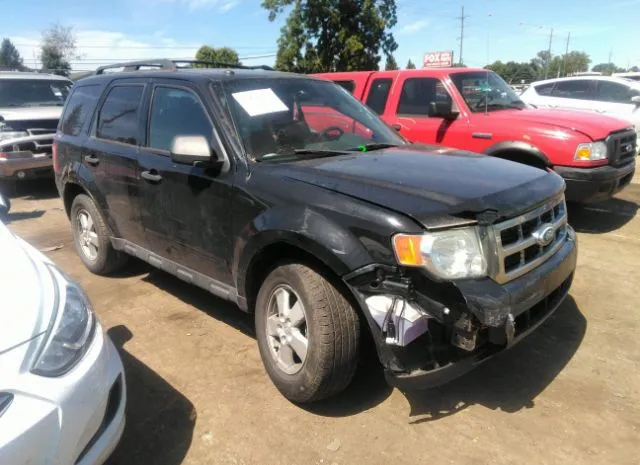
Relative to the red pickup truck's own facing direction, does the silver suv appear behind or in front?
behind

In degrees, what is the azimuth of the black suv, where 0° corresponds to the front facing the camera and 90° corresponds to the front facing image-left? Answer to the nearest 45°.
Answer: approximately 315°

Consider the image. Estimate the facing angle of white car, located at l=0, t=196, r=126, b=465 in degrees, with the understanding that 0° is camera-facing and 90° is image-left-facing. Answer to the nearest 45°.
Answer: approximately 315°

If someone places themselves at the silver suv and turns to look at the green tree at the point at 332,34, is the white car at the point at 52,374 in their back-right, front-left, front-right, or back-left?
back-right

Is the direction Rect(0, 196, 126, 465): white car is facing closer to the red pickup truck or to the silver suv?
the red pickup truck

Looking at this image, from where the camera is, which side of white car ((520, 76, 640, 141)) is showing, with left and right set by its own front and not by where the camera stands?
right

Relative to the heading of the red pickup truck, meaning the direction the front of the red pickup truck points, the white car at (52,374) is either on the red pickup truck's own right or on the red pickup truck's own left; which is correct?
on the red pickup truck's own right

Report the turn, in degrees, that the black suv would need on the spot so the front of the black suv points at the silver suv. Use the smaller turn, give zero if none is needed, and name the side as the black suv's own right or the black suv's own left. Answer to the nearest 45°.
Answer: approximately 180°

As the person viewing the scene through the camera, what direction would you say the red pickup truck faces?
facing the viewer and to the right of the viewer

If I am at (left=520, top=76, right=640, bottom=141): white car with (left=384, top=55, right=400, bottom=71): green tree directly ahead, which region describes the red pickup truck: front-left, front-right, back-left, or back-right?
back-left

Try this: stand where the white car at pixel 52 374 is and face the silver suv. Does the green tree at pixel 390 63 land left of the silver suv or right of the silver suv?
right
